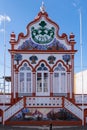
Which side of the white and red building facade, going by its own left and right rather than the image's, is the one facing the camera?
front
